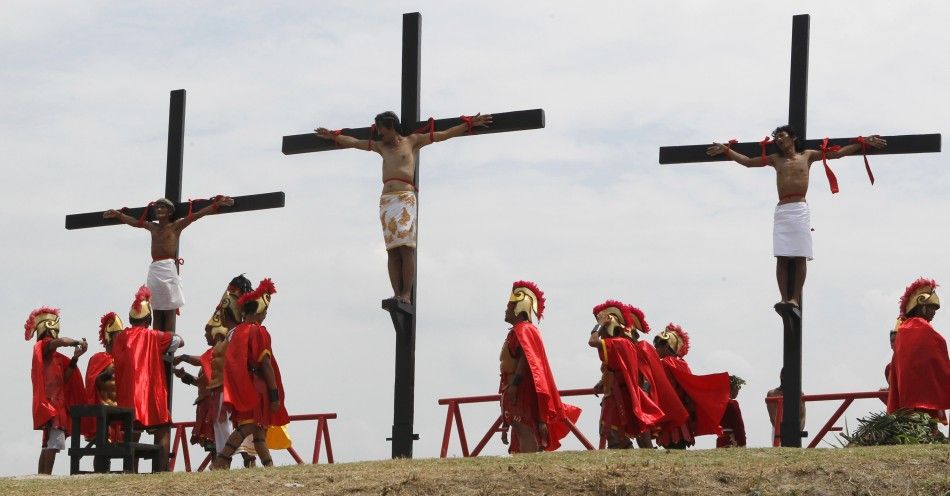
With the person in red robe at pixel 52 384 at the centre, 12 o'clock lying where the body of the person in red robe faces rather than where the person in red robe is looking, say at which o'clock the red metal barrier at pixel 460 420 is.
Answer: The red metal barrier is roughly at 1 o'clock from the person in red robe.

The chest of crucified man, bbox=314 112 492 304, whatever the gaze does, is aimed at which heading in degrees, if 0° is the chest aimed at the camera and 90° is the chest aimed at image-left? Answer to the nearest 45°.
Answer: approximately 45°

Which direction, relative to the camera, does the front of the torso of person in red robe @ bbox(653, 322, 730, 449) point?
to the viewer's left

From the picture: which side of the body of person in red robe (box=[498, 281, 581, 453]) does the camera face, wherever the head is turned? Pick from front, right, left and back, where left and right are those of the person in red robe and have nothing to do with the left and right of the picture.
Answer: left

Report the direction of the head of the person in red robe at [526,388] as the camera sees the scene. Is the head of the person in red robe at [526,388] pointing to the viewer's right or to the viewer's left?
to the viewer's left

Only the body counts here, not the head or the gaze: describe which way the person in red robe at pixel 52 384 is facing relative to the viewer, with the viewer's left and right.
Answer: facing to the right of the viewer

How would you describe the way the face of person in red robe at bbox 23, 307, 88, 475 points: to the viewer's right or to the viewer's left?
to the viewer's right

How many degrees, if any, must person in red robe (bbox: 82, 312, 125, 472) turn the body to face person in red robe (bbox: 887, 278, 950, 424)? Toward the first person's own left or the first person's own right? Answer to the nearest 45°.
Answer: approximately 45° to the first person's own right

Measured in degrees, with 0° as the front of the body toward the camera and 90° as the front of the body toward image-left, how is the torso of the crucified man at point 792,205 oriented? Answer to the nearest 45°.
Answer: approximately 0°
